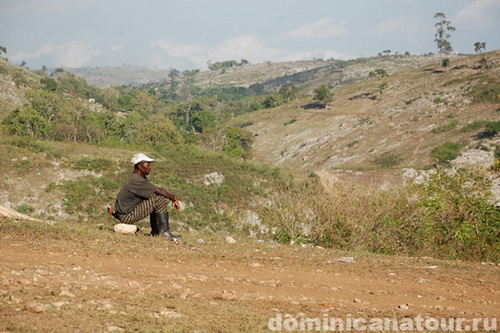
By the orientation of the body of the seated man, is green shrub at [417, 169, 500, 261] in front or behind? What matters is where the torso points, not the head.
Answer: in front

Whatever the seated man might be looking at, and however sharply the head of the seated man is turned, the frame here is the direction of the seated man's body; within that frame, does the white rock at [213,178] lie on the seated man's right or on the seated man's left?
on the seated man's left

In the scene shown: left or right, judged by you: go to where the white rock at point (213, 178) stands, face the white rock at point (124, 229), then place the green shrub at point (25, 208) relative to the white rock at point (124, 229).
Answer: right

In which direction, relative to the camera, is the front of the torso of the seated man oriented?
to the viewer's right

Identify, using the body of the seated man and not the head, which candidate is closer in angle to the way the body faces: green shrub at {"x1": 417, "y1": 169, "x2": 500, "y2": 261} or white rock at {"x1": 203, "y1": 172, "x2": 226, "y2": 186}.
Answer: the green shrub

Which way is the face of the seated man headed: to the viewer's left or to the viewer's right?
to the viewer's right
